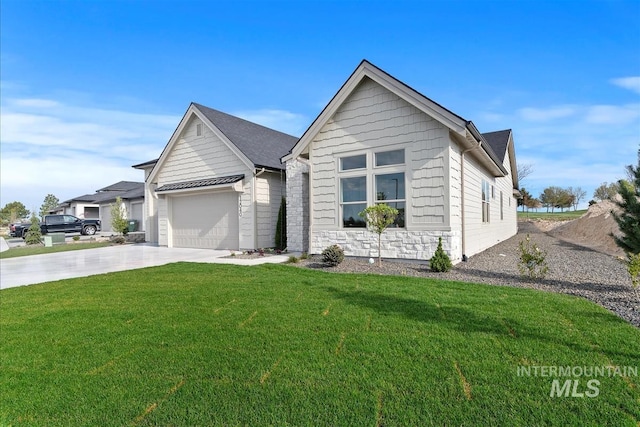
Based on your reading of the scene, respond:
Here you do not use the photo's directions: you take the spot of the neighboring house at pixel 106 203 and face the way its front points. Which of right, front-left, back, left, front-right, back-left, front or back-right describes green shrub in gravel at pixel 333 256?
front-left

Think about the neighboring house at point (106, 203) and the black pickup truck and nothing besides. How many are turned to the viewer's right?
1

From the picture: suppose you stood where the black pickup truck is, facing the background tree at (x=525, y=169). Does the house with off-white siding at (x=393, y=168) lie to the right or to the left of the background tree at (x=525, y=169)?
right

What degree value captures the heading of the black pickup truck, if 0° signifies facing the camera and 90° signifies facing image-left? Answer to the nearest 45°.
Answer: approximately 270°

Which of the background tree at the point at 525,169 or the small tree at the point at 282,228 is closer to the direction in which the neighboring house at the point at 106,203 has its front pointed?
the small tree

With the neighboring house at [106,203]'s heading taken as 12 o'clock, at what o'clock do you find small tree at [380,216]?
The small tree is roughly at 10 o'clock from the neighboring house.

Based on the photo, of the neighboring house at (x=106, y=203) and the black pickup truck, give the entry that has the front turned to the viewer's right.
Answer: the black pickup truck

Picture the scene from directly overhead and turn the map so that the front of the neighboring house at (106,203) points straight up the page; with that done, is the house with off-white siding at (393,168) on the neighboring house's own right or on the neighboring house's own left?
on the neighboring house's own left

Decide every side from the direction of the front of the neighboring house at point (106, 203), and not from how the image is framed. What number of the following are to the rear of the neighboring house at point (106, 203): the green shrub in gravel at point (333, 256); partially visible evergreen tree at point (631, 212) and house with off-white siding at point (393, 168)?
0

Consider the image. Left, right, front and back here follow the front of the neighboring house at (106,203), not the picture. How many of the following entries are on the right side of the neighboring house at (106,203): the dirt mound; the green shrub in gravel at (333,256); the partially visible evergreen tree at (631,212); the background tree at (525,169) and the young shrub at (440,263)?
0

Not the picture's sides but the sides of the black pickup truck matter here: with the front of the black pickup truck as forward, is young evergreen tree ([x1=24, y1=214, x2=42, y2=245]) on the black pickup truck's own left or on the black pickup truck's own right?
on the black pickup truck's own right

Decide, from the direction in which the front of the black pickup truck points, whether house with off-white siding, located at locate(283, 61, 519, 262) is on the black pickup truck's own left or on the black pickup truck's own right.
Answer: on the black pickup truck's own right

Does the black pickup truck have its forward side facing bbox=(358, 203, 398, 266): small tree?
no

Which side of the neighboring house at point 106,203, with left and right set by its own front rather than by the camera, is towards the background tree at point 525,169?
left

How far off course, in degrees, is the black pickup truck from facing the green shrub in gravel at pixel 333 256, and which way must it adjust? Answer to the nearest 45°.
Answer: approximately 90° to its right

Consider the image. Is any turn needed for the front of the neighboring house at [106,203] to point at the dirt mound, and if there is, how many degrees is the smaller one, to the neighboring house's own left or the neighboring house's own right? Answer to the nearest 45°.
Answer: approximately 90° to the neighboring house's own left
